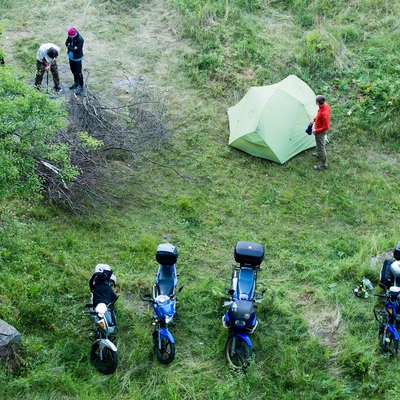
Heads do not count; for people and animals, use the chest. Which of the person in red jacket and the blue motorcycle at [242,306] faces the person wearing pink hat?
the person in red jacket

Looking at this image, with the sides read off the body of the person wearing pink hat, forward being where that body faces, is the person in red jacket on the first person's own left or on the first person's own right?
on the first person's own left

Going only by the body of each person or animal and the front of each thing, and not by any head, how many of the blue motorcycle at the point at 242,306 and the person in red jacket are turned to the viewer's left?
1

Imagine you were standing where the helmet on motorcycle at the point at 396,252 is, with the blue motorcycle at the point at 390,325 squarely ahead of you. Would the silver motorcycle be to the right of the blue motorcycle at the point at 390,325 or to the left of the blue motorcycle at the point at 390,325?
right

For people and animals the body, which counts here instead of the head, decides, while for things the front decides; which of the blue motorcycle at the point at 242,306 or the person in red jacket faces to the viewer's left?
the person in red jacket

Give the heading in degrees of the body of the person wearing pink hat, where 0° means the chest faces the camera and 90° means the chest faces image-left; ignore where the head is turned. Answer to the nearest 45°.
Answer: approximately 45°

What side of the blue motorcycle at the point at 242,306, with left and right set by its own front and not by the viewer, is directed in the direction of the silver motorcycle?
right

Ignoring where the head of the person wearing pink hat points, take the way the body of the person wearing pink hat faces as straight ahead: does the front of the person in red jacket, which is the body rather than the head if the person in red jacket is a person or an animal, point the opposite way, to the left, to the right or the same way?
to the right

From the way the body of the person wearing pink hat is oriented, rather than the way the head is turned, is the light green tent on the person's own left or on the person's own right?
on the person's own left

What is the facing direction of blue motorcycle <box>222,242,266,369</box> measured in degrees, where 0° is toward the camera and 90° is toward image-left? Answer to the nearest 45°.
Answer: approximately 0°

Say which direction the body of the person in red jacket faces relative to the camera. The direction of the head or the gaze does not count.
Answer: to the viewer's left

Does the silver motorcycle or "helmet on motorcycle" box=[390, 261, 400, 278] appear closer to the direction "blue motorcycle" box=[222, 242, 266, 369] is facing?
the silver motorcycle
